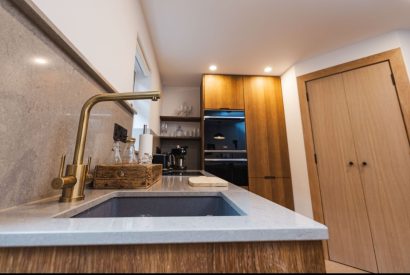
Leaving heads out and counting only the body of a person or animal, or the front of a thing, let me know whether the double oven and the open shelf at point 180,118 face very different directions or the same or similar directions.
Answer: same or similar directions

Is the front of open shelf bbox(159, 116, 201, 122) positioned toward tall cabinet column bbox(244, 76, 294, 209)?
no

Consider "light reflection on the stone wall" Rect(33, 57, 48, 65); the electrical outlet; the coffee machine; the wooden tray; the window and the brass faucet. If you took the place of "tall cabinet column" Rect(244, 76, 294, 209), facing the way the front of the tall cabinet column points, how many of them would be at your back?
0

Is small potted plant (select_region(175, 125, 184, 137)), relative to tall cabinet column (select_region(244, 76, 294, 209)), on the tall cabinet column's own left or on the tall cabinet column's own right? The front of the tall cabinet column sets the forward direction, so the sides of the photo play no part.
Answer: on the tall cabinet column's own right

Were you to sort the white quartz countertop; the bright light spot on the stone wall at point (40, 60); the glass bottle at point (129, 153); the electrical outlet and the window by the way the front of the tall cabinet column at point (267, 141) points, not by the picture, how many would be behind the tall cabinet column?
0

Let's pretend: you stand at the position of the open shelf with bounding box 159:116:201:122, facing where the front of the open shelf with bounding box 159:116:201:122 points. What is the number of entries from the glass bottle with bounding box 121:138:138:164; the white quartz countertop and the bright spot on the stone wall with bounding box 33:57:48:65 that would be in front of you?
3

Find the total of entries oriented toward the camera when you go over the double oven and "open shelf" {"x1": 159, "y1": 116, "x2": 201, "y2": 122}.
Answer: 2

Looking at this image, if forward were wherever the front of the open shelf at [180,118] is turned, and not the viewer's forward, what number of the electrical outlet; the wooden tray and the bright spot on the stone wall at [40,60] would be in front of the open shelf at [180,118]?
3

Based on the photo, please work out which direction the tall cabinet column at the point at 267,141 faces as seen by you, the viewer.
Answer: facing the viewer

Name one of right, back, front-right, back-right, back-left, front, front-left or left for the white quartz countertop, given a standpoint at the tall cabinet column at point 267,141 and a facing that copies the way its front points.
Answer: front

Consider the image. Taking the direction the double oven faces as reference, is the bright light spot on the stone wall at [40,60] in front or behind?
in front

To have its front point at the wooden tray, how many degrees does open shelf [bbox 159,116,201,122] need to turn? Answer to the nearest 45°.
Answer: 0° — it already faces it

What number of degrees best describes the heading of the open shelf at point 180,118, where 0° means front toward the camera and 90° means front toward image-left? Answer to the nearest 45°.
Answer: approximately 0°

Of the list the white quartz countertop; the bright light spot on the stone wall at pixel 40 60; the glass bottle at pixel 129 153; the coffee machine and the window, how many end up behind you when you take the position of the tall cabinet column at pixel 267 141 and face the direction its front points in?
0

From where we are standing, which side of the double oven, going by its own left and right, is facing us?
front

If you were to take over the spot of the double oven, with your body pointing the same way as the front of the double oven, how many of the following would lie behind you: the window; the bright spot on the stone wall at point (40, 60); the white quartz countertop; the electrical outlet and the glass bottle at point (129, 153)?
0

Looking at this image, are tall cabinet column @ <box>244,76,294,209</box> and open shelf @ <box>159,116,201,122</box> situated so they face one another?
no

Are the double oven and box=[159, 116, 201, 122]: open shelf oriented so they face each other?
no

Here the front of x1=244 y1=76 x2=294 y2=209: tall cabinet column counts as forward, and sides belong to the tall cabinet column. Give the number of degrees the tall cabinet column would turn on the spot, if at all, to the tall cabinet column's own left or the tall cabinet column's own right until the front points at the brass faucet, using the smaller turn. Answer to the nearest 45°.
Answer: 0° — it already faces it
